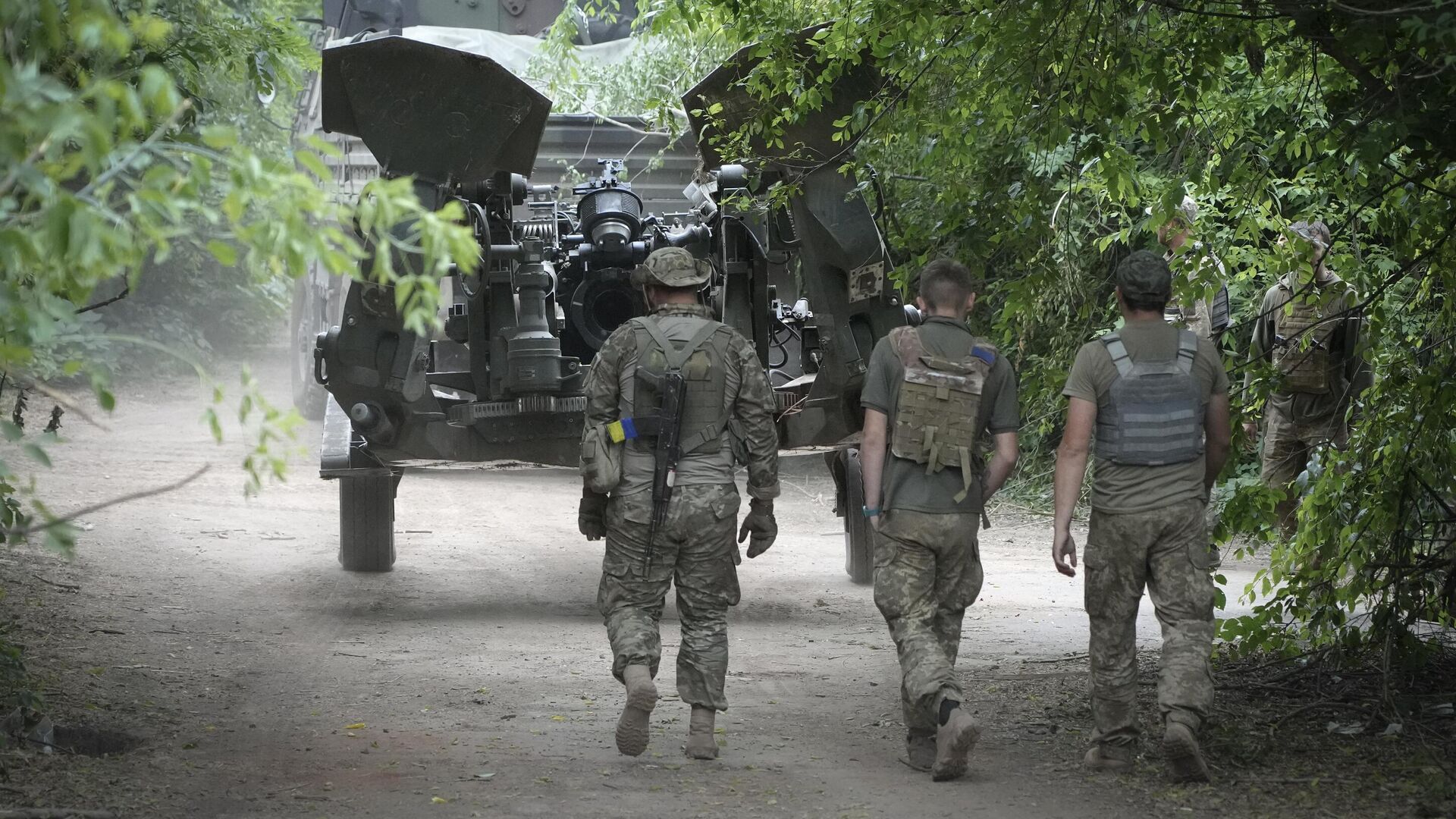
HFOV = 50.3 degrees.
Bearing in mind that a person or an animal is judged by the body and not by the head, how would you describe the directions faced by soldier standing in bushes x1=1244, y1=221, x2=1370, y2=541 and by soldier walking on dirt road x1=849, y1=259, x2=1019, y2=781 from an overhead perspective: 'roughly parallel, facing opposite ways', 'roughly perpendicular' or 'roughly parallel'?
roughly parallel, facing opposite ways

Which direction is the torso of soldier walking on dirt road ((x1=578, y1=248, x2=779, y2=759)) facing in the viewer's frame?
away from the camera

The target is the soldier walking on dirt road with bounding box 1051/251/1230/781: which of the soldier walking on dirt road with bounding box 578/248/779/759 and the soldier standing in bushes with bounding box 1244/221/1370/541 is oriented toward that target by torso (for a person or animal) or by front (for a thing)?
the soldier standing in bushes

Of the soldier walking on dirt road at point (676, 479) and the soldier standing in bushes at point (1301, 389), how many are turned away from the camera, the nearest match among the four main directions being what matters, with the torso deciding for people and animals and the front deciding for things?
1

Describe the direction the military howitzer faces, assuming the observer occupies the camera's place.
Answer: facing away from the viewer

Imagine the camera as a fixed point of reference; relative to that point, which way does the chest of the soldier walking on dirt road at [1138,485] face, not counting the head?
away from the camera

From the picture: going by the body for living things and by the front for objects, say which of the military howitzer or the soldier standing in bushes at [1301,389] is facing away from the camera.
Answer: the military howitzer

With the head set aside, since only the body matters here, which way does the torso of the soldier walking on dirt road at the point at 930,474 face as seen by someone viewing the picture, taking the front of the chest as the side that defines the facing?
away from the camera

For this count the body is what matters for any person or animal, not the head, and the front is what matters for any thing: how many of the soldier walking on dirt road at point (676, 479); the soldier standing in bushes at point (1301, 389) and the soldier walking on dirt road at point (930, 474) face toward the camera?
1

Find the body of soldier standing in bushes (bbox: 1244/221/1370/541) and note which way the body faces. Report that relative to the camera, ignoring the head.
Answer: toward the camera

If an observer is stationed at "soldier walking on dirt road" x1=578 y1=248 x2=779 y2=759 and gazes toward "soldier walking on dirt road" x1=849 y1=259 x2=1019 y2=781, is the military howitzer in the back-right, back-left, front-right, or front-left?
back-left

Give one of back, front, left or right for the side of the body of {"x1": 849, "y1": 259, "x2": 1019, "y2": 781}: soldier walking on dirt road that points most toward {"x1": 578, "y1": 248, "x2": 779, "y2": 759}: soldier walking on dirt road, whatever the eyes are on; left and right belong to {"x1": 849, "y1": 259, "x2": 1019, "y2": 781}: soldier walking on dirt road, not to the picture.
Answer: left

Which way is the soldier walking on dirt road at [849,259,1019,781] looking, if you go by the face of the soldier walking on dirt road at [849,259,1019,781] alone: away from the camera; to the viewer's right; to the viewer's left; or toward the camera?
away from the camera

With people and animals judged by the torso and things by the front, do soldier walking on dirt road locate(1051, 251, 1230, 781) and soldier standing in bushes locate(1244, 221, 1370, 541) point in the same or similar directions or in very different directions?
very different directions

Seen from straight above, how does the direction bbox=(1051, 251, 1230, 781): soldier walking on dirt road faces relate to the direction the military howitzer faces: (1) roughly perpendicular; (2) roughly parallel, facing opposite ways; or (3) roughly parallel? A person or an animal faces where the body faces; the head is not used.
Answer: roughly parallel

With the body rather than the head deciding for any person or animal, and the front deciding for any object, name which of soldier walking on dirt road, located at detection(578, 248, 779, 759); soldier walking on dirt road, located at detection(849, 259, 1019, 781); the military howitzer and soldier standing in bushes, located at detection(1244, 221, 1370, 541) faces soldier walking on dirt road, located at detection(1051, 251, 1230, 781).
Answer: the soldier standing in bushes

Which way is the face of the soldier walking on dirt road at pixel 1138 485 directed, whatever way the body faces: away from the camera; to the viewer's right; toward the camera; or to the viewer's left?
away from the camera

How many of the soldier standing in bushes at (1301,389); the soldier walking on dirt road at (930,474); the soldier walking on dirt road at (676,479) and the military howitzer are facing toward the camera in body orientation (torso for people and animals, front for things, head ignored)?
1
